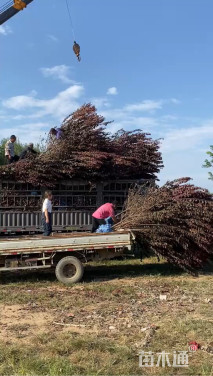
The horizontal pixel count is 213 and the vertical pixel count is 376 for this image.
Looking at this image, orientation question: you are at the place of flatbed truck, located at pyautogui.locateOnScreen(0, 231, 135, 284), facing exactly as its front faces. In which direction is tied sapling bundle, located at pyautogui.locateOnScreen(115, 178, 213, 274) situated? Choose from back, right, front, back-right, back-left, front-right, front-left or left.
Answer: back

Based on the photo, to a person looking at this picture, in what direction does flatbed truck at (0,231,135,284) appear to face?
facing to the left of the viewer

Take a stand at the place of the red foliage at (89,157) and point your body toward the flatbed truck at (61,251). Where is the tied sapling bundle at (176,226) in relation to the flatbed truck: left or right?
left

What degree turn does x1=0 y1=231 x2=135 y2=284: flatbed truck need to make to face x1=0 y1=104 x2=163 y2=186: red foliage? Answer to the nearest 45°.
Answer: approximately 90° to its right
